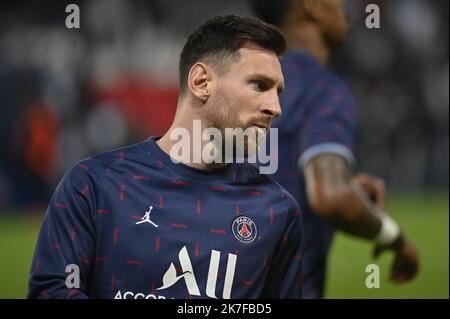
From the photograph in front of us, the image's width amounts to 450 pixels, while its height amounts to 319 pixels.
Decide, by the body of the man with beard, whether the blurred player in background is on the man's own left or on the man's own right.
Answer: on the man's own left

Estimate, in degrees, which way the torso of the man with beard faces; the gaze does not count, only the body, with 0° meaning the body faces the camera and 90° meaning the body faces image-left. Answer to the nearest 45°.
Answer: approximately 315°
